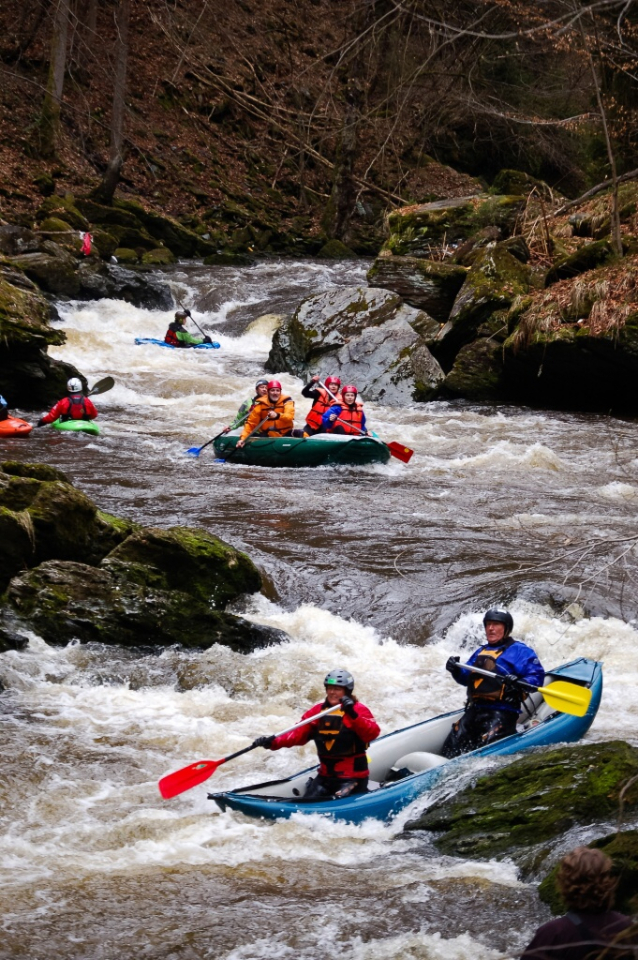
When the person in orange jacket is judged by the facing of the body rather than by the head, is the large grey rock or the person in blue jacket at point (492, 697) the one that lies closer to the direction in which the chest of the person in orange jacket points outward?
the person in blue jacket

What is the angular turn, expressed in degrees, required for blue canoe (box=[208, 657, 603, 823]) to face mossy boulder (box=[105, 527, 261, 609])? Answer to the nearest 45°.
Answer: approximately 90° to its right

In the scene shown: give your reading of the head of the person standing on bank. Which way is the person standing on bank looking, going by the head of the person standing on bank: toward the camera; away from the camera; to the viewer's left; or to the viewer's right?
away from the camera

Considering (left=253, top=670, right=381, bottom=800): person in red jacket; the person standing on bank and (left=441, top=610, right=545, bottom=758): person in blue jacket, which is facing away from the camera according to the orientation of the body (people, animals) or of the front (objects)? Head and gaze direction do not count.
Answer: the person standing on bank

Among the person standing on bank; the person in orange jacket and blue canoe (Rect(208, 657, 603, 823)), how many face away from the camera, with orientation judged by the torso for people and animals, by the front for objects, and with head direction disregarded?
1

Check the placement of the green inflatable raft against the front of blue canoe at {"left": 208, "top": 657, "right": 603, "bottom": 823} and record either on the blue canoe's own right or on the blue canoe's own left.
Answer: on the blue canoe's own right

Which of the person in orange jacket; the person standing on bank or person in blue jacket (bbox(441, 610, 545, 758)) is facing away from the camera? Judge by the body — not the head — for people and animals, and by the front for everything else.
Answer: the person standing on bank

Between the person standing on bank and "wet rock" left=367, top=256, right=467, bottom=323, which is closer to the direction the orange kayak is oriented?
the wet rock

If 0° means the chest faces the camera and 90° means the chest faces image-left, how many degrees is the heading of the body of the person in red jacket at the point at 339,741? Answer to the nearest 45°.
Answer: approximately 45°

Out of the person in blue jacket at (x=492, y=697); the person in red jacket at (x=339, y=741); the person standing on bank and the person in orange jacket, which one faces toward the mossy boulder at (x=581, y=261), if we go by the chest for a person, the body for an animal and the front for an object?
the person standing on bank

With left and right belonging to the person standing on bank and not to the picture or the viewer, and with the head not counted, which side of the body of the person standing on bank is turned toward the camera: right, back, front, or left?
back

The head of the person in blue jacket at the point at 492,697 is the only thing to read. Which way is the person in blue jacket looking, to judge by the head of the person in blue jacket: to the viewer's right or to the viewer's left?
to the viewer's left
